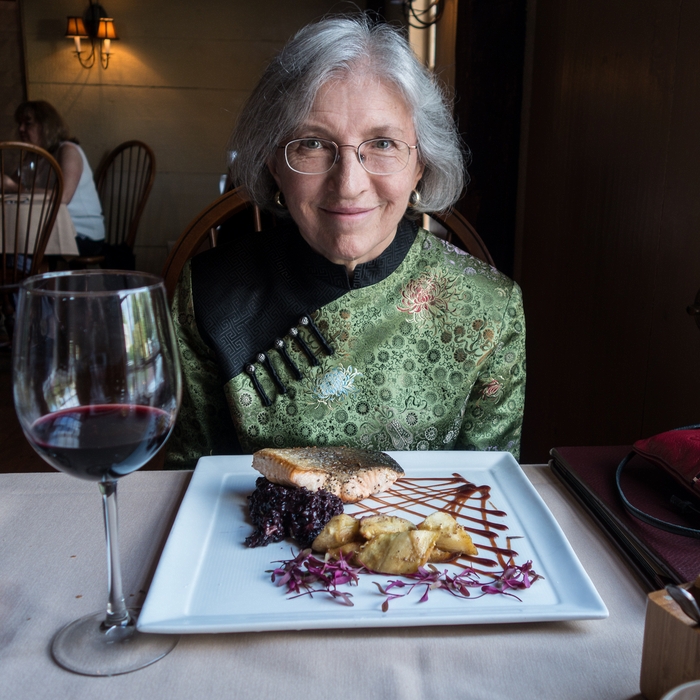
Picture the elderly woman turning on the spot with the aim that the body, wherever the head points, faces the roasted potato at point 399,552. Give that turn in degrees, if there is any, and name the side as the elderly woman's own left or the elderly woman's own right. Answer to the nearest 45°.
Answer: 0° — they already face it

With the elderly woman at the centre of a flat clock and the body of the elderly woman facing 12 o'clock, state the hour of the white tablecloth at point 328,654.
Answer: The white tablecloth is roughly at 12 o'clock from the elderly woman.

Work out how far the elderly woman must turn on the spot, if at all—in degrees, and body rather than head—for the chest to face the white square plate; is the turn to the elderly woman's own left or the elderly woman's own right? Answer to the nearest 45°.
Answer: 0° — they already face it

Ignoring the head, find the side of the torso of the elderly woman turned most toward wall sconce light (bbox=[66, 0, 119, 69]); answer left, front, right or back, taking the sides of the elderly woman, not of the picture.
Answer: back

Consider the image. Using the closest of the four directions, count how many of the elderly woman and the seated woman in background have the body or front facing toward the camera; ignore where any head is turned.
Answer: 1

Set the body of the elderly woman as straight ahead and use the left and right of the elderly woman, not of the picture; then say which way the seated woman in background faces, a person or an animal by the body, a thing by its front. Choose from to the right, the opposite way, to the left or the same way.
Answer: to the right

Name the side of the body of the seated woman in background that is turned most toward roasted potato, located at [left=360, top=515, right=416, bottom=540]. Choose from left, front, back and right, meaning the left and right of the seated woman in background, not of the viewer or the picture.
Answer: left

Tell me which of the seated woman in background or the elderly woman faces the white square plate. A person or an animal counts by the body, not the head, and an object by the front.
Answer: the elderly woman

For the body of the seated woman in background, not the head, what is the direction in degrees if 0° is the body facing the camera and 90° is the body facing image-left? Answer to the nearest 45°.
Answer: approximately 90°

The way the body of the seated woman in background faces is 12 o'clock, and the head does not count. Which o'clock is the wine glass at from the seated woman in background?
The wine glass is roughly at 9 o'clock from the seated woman in background.
